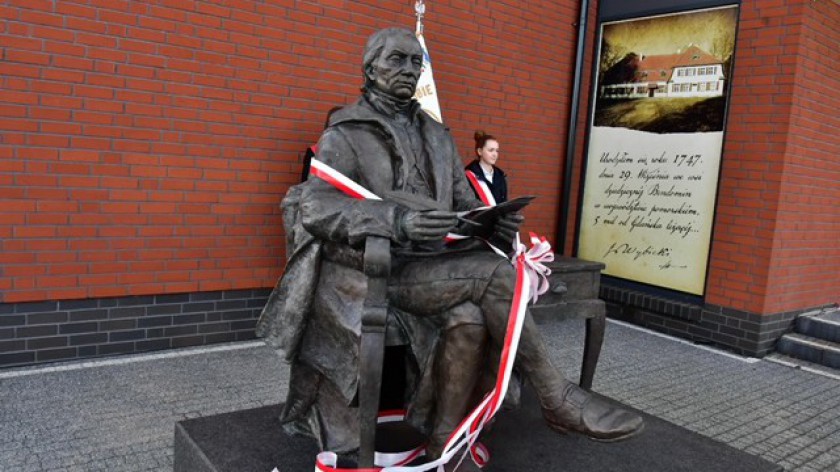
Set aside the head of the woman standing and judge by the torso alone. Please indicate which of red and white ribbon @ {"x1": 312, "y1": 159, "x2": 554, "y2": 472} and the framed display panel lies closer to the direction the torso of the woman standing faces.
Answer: the red and white ribbon

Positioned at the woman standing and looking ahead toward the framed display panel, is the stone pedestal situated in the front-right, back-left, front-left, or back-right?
back-right

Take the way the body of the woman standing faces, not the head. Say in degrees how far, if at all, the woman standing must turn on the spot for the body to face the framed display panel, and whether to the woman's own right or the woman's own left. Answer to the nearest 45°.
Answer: approximately 90° to the woman's own left

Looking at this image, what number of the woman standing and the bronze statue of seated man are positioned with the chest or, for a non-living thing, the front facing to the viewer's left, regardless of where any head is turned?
0

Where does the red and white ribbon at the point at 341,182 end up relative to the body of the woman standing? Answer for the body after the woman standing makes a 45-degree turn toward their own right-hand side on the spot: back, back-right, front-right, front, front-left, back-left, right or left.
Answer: front

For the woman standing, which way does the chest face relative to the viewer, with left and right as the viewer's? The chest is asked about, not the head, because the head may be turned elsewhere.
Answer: facing the viewer and to the right of the viewer

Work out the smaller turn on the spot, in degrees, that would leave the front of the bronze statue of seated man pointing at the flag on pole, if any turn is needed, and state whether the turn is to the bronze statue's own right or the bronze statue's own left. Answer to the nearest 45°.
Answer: approximately 135° to the bronze statue's own left
